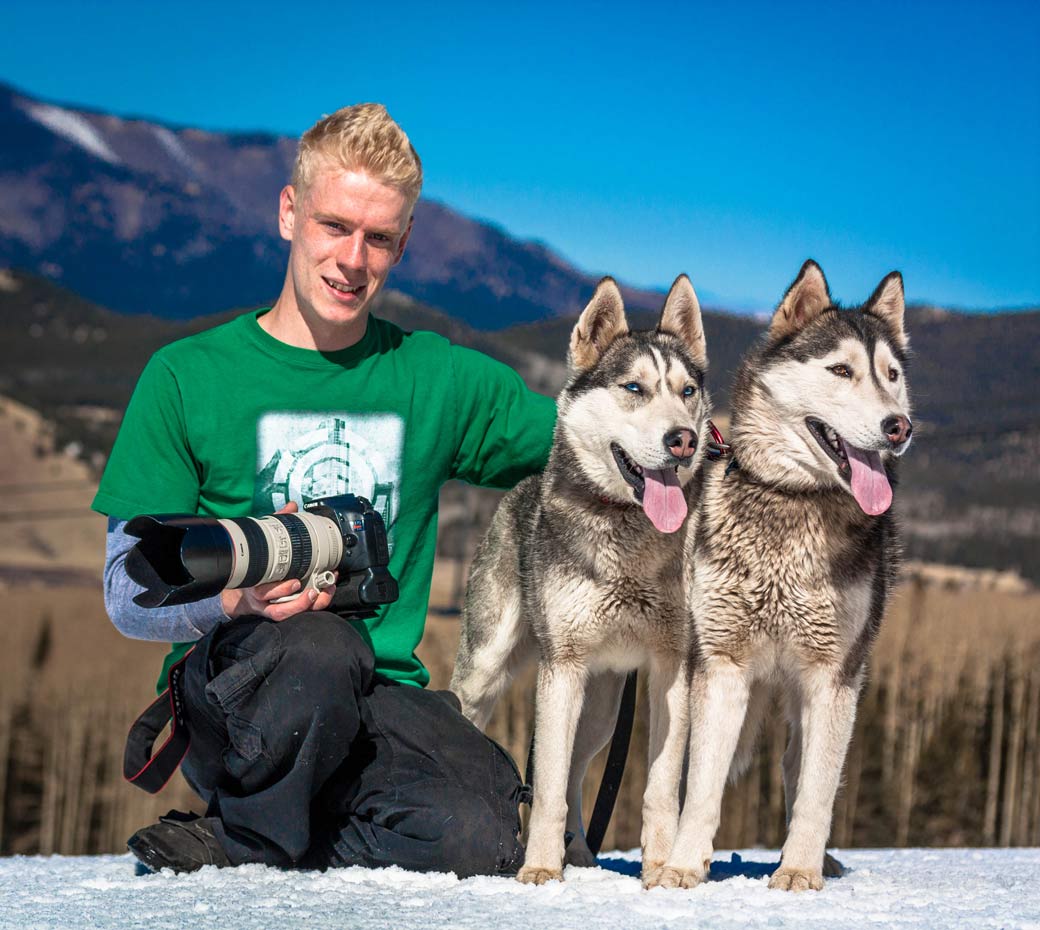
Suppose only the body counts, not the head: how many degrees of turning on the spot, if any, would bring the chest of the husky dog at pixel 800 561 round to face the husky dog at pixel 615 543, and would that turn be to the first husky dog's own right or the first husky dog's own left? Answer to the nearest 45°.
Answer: approximately 90° to the first husky dog's own right

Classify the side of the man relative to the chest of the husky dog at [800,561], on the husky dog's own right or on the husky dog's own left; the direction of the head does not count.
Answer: on the husky dog's own right

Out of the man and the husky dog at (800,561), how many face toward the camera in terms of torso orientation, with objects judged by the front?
2

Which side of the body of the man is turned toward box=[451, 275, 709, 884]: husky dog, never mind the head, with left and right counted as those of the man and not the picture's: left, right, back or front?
left

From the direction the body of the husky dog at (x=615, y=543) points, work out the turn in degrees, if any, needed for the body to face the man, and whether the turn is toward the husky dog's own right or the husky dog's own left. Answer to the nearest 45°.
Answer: approximately 135° to the husky dog's own right

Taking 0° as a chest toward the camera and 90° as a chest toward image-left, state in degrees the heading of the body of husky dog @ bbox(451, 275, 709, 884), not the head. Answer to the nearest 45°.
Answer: approximately 315°

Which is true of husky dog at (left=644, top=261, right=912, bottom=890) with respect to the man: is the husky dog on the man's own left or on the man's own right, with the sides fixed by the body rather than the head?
on the man's own left

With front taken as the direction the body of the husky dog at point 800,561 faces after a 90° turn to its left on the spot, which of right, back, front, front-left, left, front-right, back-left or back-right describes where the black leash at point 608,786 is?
back-left

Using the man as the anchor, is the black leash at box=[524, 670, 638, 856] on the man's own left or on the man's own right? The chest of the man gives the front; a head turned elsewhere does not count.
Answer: on the man's own left
